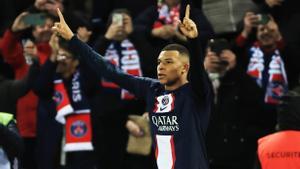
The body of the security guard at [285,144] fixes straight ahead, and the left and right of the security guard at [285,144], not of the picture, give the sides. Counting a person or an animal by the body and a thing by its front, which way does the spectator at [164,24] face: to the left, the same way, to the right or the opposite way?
the opposite way

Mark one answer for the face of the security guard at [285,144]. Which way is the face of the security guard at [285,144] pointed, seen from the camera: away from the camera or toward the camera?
away from the camera

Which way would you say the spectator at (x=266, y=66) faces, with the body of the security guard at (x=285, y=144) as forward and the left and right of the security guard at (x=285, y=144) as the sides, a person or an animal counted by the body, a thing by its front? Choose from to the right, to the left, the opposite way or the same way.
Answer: the opposite way

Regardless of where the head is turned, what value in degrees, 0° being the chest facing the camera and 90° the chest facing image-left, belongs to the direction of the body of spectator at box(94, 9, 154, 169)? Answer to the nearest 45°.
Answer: approximately 0°

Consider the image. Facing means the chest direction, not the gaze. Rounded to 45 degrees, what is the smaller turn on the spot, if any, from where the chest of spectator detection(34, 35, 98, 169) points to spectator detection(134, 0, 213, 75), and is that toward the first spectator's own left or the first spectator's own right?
approximately 90° to the first spectator's own left

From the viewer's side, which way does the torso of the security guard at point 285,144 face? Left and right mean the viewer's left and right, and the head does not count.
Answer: facing away from the viewer

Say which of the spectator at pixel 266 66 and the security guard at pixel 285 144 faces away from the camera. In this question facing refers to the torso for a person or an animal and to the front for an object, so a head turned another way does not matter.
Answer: the security guard at pixel 285 144

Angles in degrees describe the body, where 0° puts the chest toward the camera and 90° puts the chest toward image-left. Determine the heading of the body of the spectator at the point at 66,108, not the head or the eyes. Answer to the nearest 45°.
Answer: approximately 0°
